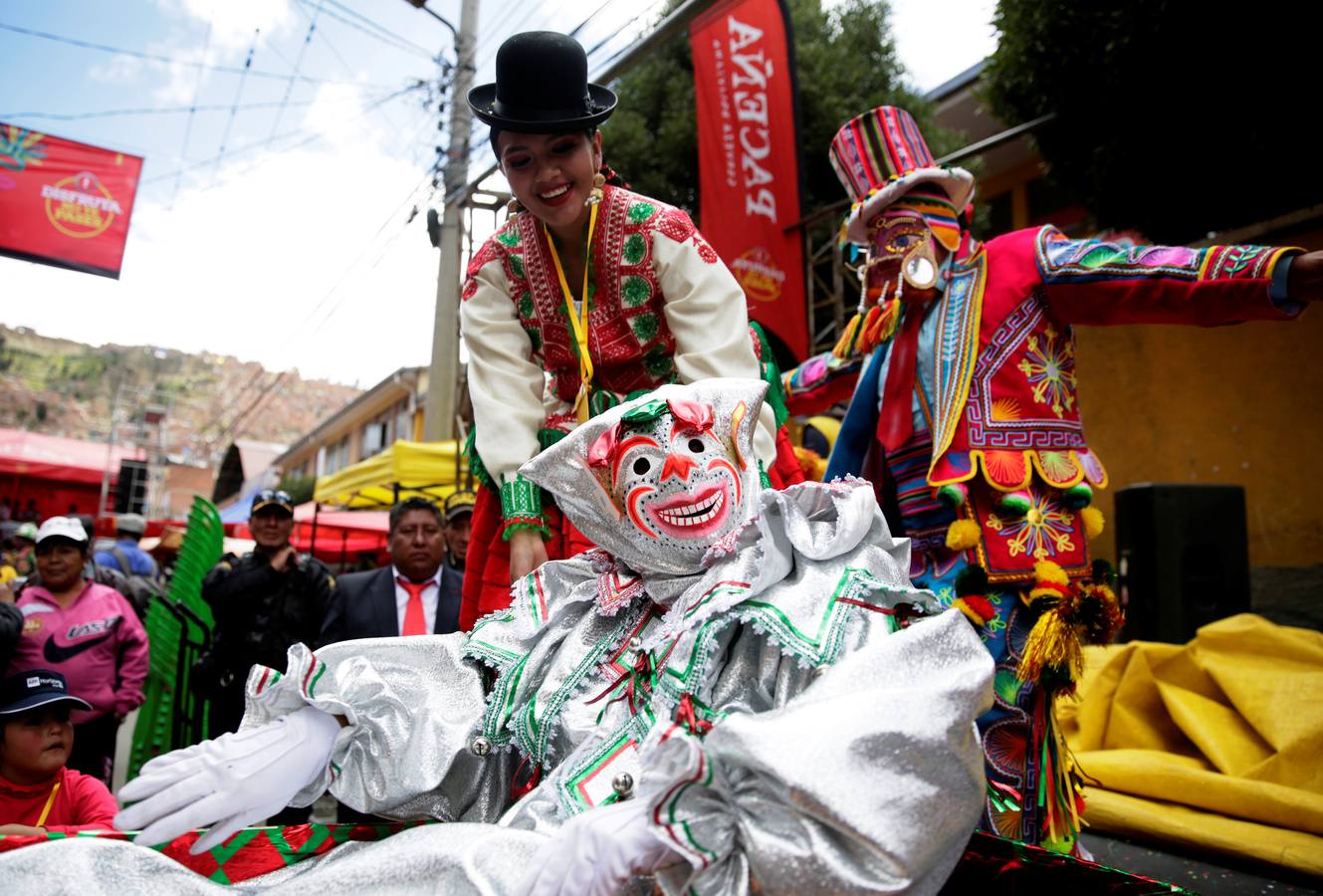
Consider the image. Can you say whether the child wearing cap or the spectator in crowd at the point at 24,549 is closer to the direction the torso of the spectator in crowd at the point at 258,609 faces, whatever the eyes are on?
the child wearing cap

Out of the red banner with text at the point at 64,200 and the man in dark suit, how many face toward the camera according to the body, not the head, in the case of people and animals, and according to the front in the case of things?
2

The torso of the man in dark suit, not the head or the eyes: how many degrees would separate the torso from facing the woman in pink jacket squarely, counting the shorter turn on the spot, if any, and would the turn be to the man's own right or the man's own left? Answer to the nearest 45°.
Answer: approximately 90° to the man's own right

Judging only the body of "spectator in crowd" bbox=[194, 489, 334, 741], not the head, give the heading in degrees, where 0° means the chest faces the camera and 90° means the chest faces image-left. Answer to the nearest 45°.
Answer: approximately 0°

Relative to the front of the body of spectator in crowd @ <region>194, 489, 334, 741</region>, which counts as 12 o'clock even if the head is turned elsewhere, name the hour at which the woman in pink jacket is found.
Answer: The woman in pink jacket is roughly at 4 o'clock from the spectator in crowd.

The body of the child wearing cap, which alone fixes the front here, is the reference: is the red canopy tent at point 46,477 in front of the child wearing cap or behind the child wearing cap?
behind

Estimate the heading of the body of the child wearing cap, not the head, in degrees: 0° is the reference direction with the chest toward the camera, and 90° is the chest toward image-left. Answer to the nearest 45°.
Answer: approximately 315°

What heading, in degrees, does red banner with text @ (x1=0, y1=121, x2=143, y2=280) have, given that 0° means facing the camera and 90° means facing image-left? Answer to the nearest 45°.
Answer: approximately 0°

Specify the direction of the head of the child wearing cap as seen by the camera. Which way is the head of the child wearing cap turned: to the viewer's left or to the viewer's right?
to the viewer's right

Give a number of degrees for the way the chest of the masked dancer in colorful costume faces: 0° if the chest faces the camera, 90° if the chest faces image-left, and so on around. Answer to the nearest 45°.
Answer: approximately 45°
